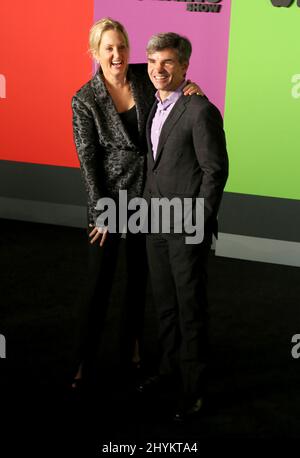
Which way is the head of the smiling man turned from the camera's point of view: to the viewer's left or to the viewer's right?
to the viewer's left

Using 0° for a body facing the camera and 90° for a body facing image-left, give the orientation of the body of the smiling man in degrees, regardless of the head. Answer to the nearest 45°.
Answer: approximately 45°
